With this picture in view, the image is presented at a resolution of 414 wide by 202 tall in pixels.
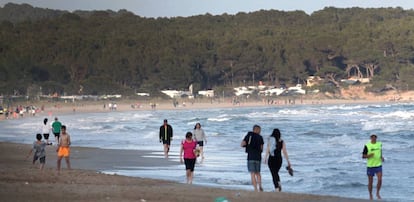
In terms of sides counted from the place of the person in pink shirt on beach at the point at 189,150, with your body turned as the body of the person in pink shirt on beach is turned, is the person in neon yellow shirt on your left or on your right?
on your left

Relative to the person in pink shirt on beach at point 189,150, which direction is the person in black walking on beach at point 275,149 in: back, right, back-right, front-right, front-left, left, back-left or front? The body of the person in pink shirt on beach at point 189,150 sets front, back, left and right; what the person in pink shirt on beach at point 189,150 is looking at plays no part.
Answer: front-left

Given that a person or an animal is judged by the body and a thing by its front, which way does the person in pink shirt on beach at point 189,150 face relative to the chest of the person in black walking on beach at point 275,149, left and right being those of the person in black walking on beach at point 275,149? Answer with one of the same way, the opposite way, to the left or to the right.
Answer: the opposite way

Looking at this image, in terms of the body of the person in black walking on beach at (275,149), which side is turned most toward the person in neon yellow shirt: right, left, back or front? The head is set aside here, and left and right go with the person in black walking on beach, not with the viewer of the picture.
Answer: right

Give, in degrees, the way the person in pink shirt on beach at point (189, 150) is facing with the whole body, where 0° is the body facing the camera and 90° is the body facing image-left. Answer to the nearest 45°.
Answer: approximately 0°

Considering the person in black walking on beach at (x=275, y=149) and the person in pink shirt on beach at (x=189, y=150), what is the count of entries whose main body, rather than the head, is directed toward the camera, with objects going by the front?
1

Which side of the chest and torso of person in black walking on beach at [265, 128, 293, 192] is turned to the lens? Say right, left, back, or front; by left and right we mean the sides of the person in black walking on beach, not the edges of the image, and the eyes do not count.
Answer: back

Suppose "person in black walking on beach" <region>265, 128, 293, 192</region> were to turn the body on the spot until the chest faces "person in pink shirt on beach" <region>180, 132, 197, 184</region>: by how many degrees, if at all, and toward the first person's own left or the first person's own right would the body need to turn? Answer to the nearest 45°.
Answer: approximately 45° to the first person's own left

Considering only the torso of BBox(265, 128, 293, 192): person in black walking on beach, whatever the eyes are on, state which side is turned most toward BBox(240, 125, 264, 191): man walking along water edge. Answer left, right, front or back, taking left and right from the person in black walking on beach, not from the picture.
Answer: left
